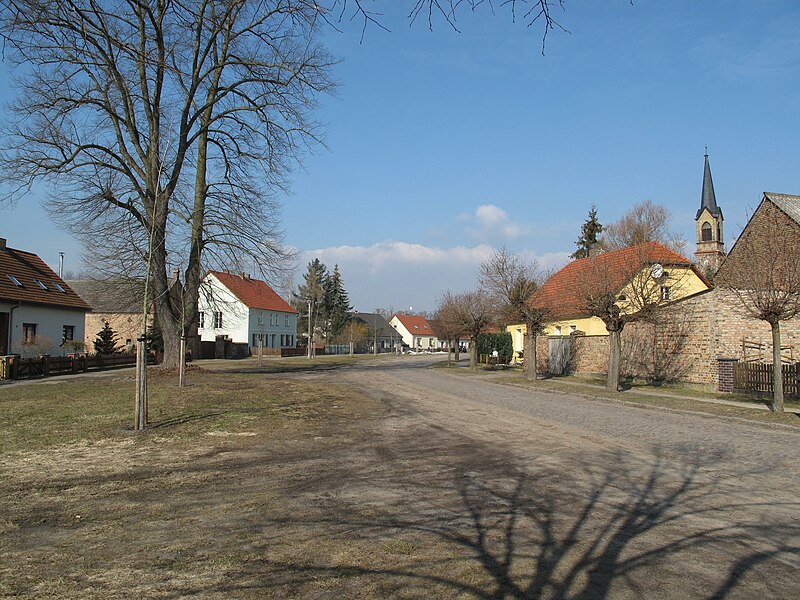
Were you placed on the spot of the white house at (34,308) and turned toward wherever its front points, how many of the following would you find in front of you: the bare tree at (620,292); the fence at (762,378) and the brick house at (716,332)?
3

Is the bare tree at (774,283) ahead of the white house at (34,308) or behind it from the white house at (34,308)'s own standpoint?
ahead

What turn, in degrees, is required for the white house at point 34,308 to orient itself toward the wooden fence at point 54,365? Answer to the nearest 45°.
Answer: approximately 45° to its right

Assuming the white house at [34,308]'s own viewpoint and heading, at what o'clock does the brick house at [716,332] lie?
The brick house is roughly at 12 o'clock from the white house.

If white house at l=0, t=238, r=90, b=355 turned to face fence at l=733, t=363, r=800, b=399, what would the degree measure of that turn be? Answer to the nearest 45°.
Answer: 0° — it already faces it

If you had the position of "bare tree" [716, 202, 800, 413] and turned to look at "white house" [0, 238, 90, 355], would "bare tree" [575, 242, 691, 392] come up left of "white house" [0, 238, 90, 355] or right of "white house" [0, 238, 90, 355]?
right

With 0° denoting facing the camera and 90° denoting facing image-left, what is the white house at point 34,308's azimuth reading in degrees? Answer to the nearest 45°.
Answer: approximately 315°

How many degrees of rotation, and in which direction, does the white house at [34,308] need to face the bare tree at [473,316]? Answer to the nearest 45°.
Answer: approximately 45° to its left
